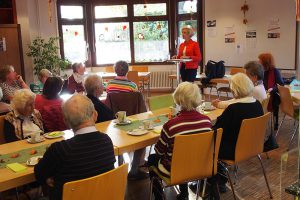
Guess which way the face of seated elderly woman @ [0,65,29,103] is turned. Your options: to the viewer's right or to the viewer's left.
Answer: to the viewer's right

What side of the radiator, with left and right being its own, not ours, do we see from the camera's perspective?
front

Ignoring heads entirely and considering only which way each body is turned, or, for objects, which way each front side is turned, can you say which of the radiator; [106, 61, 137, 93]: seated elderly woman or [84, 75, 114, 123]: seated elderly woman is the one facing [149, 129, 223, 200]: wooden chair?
the radiator

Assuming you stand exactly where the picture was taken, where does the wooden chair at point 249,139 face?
facing away from the viewer and to the left of the viewer

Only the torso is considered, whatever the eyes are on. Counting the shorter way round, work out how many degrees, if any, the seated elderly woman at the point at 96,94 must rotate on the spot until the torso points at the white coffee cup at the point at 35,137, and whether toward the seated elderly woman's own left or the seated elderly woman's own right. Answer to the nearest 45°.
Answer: approximately 180°

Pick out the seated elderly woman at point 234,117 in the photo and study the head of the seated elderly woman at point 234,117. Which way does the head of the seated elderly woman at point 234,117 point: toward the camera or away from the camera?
away from the camera

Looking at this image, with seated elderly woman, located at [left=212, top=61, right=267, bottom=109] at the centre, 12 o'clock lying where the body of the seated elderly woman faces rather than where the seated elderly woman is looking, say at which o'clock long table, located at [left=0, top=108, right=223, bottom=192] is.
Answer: The long table is roughly at 10 o'clock from the seated elderly woman.

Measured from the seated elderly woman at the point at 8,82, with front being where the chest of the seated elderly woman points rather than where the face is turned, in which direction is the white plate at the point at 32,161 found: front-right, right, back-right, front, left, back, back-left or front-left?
right

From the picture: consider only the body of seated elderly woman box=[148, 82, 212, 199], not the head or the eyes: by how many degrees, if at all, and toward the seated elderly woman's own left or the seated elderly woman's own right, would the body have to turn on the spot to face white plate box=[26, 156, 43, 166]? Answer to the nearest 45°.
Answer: approximately 90° to the seated elderly woman's own left

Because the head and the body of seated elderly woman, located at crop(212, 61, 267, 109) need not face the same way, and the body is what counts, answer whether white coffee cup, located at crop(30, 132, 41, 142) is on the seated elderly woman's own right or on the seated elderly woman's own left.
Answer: on the seated elderly woman's own left

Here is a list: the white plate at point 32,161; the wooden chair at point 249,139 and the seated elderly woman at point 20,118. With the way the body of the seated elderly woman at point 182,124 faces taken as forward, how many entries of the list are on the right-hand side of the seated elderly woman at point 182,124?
1

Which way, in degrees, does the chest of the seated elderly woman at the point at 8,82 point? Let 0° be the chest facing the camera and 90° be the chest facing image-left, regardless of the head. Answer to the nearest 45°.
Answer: approximately 270°

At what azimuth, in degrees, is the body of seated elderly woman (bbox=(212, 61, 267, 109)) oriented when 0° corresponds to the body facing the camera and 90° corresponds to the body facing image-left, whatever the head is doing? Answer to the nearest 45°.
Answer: approximately 90°

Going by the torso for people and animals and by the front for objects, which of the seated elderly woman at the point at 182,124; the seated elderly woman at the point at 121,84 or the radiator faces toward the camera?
the radiator

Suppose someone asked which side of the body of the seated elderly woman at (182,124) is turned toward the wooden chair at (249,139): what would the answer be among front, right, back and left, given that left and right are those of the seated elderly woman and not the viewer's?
right

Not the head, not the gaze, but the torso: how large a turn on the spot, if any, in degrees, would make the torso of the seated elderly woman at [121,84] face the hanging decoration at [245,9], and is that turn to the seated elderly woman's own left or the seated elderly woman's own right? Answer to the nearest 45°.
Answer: approximately 45° to the seated elderly woman's own right

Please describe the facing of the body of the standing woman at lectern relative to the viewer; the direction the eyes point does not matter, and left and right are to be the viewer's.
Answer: facing the viewer and to the left of the viewer
